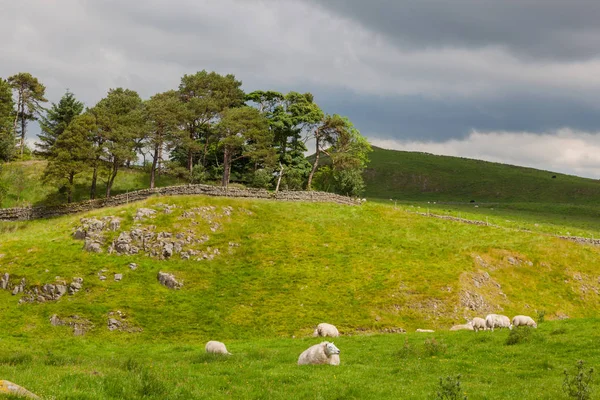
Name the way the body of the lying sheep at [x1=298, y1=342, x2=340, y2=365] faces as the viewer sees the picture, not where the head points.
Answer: to the viewer's right

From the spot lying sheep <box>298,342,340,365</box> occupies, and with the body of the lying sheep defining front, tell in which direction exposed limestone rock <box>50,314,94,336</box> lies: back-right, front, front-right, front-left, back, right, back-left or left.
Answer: back-left

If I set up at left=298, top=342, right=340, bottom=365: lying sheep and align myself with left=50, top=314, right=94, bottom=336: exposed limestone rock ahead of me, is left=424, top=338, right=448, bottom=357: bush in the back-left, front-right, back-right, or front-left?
back-right

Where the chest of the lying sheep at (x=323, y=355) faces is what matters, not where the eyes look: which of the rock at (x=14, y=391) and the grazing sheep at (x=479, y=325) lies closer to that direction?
the grazing sheep

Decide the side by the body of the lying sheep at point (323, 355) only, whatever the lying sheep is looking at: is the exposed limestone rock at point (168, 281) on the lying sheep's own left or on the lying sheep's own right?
on the lying sheep's own left

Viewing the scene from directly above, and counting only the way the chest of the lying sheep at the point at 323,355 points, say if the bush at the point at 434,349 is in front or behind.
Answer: in front
